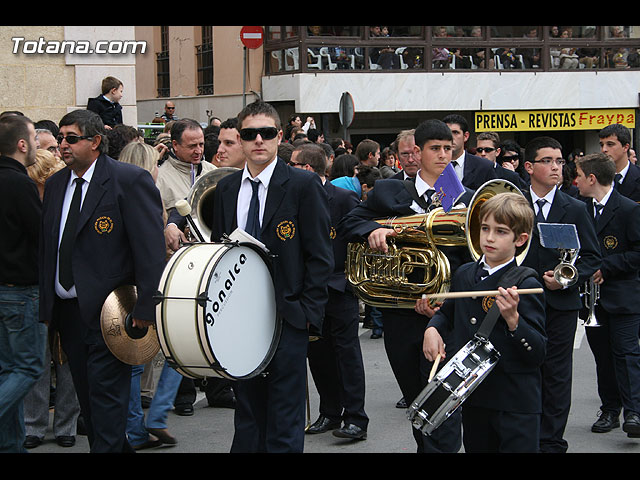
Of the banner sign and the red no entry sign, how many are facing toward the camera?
2

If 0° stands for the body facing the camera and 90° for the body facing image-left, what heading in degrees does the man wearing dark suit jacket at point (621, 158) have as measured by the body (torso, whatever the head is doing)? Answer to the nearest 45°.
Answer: approximately 45°

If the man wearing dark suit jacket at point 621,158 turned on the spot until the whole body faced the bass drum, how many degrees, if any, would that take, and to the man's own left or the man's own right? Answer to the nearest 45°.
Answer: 0° — they already face it

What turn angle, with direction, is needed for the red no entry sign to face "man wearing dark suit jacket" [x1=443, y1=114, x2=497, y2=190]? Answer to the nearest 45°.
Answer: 0° — it already faces them

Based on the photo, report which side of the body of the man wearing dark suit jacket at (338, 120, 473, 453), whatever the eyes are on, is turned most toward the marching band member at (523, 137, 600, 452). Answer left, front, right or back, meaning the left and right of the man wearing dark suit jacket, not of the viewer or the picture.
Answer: left

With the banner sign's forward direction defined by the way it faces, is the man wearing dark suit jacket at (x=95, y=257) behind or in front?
in front

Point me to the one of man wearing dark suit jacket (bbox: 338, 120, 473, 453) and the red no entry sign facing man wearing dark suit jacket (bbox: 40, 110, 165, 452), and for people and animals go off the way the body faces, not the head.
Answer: the red no entry sign

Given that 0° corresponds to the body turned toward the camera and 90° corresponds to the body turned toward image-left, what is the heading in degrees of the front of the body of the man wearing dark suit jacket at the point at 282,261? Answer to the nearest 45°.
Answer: approximately 45°

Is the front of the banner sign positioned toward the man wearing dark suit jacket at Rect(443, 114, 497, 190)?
yes
